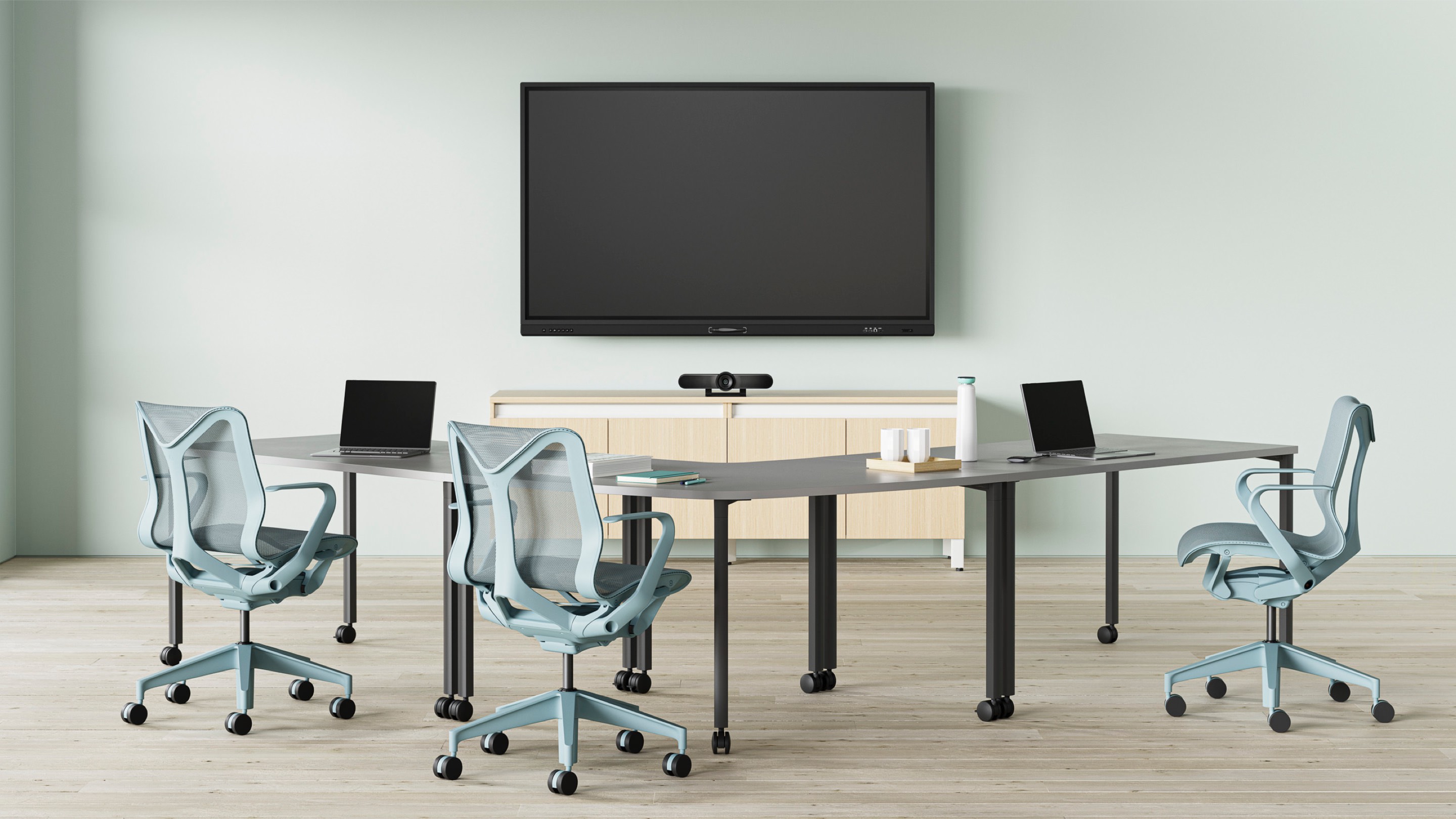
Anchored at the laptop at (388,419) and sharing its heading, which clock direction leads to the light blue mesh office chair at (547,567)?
The light blue mesh office chair is roughly at 10 o'clock from the laptop.

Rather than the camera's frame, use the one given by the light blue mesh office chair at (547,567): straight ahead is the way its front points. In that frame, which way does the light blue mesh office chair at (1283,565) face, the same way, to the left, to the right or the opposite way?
to the left

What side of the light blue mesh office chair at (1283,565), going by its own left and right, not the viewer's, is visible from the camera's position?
left

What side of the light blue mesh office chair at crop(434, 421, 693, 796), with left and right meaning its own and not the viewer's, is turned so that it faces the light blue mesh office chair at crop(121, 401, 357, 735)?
left

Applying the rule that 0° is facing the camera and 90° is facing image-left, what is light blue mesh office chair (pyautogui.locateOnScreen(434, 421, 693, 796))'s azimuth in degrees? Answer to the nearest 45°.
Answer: approximately 225°

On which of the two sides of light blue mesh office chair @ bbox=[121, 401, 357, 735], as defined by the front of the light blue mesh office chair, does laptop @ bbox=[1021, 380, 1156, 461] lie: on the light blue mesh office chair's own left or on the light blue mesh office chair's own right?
on the light blue mesh office chair's own right

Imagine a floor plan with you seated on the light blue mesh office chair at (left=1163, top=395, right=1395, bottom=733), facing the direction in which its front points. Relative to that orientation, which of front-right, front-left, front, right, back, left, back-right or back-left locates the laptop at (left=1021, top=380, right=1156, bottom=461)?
front

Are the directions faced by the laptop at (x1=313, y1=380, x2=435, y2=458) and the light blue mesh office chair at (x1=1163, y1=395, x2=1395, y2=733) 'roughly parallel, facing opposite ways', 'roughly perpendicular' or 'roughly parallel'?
roughly perpendicular

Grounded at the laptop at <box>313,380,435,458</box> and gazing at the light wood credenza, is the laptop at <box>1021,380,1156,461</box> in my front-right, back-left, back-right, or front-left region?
front-right

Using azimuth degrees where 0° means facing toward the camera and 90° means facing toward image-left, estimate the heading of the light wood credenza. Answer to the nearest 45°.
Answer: approximately 0°

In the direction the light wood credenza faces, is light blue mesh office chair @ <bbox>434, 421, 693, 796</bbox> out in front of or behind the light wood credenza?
in front

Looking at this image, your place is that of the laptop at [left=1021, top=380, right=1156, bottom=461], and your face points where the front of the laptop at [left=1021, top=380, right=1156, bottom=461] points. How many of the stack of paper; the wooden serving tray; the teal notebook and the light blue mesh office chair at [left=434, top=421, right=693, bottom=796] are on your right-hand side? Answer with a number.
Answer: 4

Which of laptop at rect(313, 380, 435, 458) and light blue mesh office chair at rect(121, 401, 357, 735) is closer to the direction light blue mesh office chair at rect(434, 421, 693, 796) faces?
the laptop

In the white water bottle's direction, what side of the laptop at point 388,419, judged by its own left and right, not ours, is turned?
left

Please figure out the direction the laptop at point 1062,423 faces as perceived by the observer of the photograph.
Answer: facing the viewer and to the right of the viewer

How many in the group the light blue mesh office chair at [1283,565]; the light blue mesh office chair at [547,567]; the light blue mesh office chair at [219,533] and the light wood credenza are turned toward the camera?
1

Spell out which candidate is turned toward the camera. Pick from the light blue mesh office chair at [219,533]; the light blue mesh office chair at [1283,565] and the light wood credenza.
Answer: the light wood credenza

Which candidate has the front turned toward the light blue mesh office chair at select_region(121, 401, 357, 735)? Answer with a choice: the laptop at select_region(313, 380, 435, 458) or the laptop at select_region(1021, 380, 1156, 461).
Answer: the laptop at select_region(313, 380, 435, 458)

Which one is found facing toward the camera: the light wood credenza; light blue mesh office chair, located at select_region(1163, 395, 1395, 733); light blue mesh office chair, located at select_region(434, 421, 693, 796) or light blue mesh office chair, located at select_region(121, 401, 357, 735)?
the light wood credenza

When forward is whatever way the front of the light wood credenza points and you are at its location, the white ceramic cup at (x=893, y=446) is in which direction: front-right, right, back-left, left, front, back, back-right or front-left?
front

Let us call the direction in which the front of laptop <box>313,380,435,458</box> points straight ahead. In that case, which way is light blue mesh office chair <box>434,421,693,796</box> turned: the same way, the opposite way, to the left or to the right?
the opposite way

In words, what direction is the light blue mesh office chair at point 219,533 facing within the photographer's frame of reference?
facing away from the viewer and to the right of the viewer
